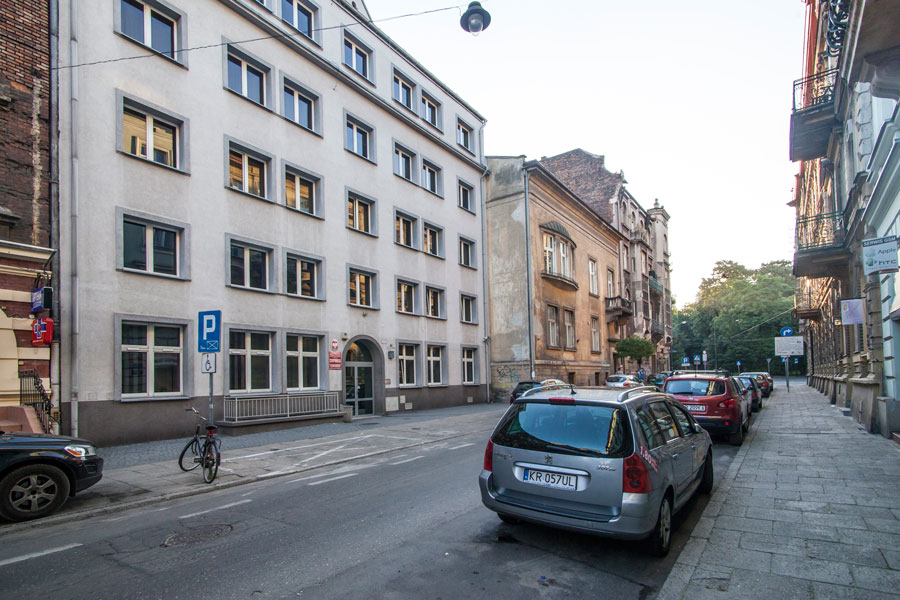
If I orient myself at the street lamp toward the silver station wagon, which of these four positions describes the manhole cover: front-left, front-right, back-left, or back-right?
front-right

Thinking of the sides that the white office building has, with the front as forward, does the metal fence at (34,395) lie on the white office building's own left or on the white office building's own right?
on the white office building's own right

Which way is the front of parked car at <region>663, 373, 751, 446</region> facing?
away from the camera

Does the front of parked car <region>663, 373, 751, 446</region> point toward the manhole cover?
no

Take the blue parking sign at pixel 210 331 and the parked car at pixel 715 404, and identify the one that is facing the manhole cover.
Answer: the blue parking sign

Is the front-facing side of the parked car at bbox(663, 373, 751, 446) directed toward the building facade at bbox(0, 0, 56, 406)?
no

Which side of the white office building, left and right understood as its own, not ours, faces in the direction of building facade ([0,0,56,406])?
right

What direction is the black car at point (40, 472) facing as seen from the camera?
to the viewer's right

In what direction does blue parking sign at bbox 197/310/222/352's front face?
toward the camera

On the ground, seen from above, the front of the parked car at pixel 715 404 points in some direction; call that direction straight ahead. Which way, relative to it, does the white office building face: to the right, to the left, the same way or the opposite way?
to the right

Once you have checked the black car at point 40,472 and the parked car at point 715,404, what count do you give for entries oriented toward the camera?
0

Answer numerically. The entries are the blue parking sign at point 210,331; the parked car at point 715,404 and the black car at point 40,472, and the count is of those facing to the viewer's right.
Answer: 1

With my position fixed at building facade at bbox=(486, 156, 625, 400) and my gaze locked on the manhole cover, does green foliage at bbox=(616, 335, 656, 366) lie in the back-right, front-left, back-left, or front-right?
back-left

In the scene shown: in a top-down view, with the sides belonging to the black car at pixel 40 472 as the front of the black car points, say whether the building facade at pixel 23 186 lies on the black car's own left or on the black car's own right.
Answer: on the black car's own left

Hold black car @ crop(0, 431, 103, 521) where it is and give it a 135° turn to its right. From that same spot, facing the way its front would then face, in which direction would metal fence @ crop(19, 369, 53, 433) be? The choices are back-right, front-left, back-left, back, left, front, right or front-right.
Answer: back-right

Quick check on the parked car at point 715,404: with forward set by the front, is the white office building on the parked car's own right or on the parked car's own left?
on the parked car's own left

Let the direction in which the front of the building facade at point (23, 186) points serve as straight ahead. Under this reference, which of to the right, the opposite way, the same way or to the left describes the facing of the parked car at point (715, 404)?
to the left

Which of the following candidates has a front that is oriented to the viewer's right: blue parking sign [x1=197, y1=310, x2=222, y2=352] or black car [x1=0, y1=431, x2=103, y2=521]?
the black car

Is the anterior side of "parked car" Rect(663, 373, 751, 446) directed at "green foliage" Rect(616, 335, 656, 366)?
yes

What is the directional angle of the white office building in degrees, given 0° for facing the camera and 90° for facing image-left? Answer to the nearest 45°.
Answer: approximately 315°
